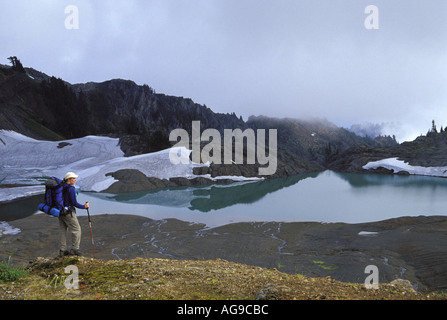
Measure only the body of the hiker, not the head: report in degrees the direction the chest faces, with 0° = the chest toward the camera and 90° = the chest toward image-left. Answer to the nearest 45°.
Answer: approximately 270°
